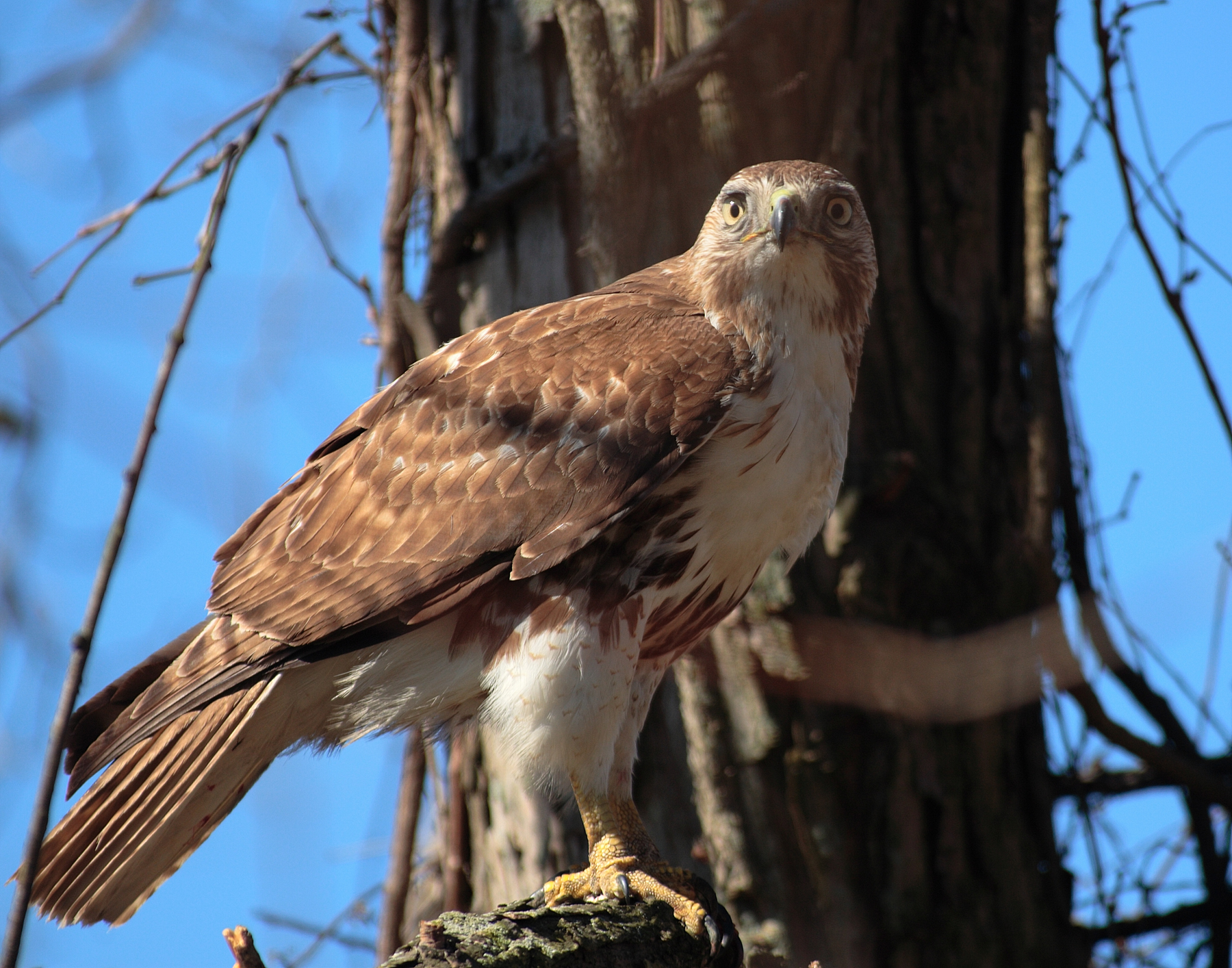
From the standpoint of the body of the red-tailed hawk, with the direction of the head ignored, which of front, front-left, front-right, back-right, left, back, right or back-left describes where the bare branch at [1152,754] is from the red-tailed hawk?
front-left

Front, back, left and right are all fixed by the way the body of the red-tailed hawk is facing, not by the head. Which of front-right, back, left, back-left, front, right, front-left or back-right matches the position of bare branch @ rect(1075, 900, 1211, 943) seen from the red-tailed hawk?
front-left

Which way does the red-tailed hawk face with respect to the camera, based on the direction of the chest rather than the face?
to the viewer's right

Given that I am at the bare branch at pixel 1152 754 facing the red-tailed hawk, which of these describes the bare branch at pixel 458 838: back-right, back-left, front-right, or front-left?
front-right

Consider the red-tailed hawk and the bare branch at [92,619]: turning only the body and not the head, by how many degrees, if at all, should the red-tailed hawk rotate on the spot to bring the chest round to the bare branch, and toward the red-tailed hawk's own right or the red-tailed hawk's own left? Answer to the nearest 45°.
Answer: approximately 135° to the red-tailed hawk's own right
